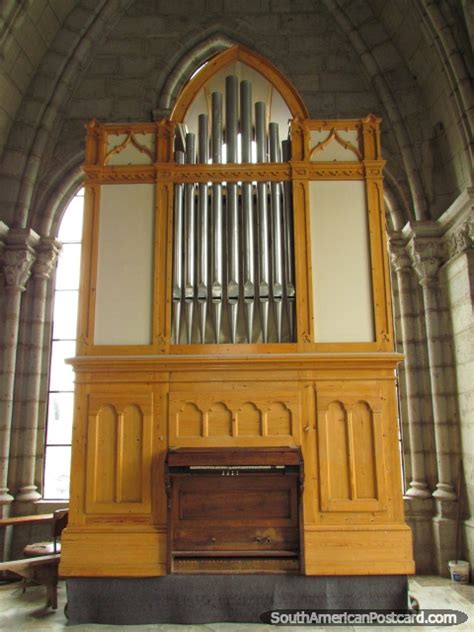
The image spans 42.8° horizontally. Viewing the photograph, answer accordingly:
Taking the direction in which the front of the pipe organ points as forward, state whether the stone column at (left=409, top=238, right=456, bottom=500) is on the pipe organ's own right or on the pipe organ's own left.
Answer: on the pipe organ's own left

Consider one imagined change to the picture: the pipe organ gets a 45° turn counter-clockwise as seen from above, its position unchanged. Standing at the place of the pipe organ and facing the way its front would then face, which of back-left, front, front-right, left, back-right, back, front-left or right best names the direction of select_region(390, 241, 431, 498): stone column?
left

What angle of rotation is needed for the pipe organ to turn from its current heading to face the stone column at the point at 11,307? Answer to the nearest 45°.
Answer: approximately 135° to its right

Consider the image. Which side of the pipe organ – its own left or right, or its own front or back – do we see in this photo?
front
